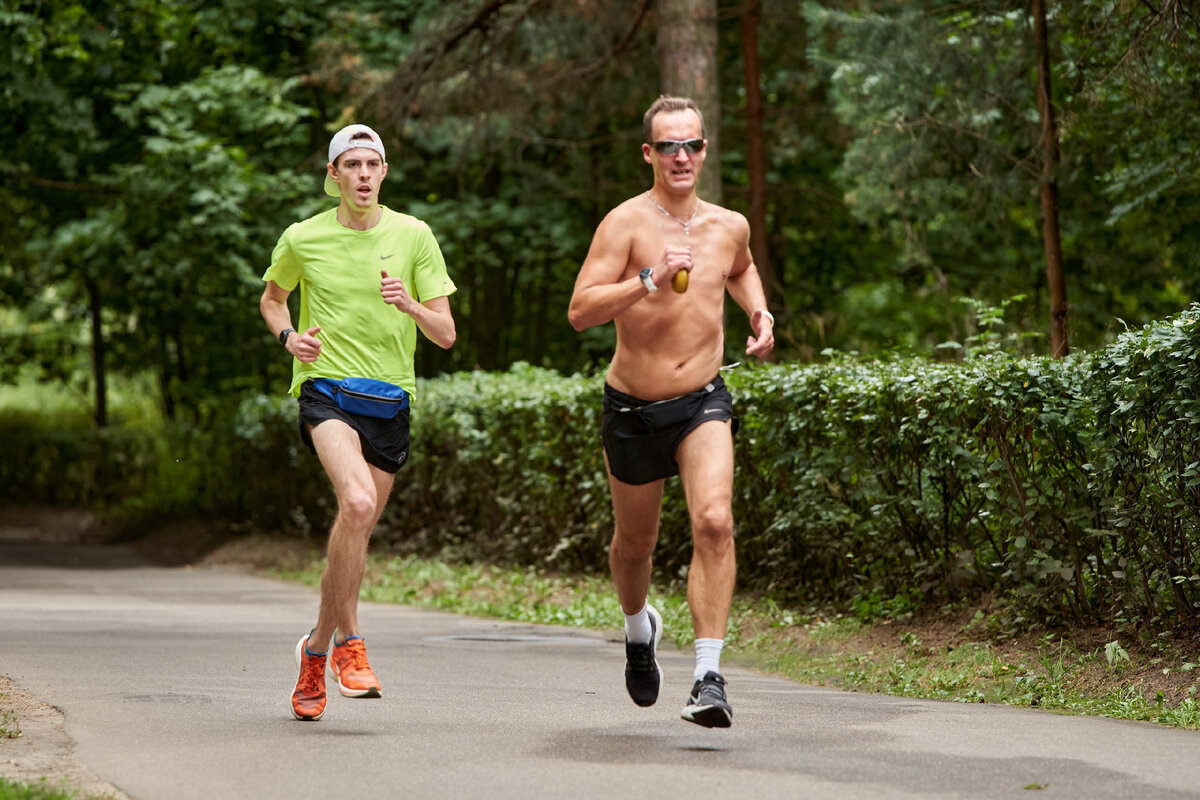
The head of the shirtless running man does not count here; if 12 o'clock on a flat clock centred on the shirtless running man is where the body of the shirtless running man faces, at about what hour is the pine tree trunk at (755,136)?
The pine tree trunk is roughly at 6 o'clock from the shirtless running man.

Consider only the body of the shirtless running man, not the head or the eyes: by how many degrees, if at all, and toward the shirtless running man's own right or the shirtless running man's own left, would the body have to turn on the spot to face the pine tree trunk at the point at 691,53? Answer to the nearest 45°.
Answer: approximately 180°

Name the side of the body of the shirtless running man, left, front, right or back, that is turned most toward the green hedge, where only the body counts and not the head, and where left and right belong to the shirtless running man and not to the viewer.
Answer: back

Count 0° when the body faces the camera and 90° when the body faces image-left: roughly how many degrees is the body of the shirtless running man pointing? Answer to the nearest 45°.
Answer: approximately 0°
